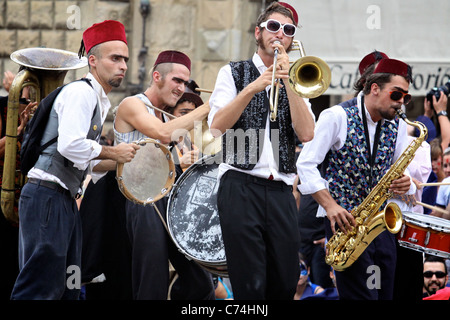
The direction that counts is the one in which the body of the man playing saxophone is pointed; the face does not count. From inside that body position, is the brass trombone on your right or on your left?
on your right

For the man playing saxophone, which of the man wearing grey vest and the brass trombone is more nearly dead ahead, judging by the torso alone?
the brass trombone

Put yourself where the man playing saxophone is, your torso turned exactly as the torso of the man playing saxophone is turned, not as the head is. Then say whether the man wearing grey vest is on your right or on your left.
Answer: on your right

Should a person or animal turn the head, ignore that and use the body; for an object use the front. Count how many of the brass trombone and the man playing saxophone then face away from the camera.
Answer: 0

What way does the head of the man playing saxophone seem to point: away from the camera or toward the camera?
toward the camera

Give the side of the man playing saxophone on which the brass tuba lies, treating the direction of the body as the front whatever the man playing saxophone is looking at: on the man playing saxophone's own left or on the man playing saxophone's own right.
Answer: on the man playing saxophone's own right

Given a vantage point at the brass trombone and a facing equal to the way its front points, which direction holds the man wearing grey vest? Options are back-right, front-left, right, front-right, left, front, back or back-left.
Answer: right

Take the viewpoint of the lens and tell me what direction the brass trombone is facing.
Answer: facing the viewer

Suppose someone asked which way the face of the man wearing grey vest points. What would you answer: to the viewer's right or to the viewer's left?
to the viewer's right
